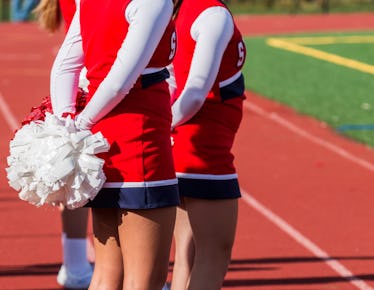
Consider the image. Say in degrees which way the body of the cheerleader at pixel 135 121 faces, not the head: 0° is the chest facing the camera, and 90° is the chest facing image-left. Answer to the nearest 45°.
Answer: approximately 225°

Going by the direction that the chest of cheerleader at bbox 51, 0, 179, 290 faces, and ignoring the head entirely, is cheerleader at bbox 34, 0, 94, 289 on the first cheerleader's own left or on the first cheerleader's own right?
on the first cheerleader's own left
